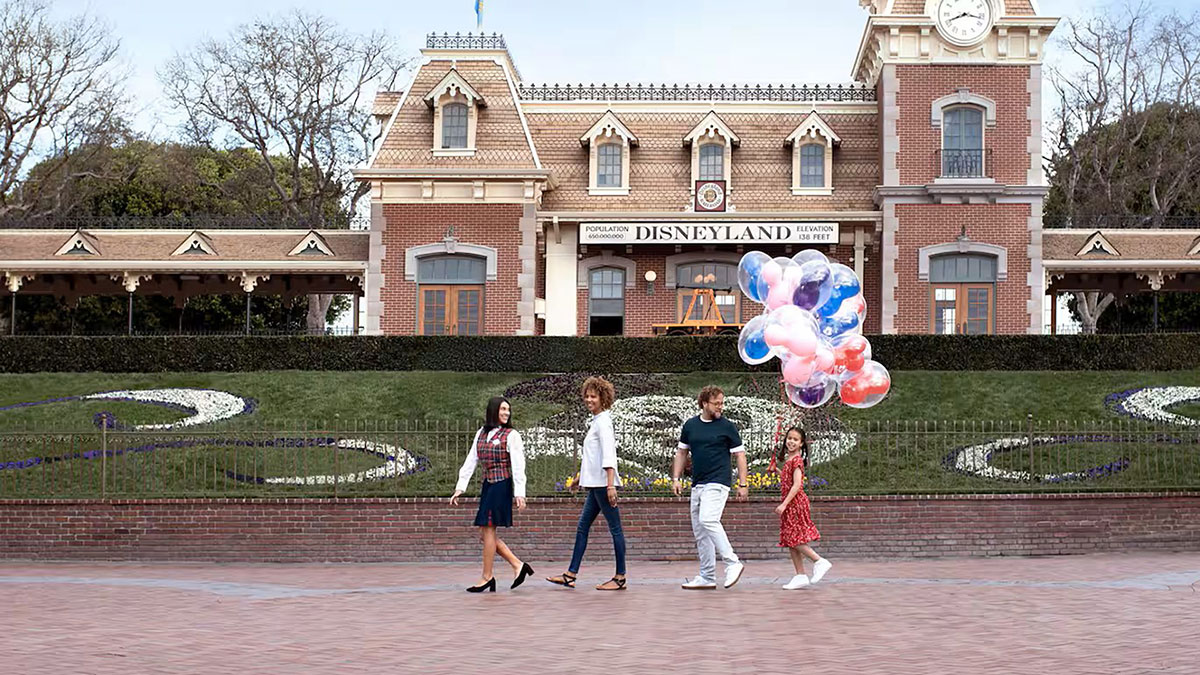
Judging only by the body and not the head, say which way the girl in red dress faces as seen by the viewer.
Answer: to the viewer's left

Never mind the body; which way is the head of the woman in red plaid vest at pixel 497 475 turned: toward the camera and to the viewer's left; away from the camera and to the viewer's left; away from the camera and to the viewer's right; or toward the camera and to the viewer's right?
toward the camera and to the viewer's right

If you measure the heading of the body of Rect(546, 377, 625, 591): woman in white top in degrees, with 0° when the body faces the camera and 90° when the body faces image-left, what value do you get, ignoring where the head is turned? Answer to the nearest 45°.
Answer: approximately 90°

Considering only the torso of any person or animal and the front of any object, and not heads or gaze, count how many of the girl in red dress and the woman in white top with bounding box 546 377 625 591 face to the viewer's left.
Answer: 2

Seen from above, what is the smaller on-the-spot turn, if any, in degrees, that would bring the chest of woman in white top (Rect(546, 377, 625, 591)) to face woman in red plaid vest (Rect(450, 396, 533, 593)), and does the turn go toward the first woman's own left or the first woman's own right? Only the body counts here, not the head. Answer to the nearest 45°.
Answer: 0° — they already face them

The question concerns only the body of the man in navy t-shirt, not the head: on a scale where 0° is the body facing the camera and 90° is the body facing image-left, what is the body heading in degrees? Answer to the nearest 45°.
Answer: approximately 45°
